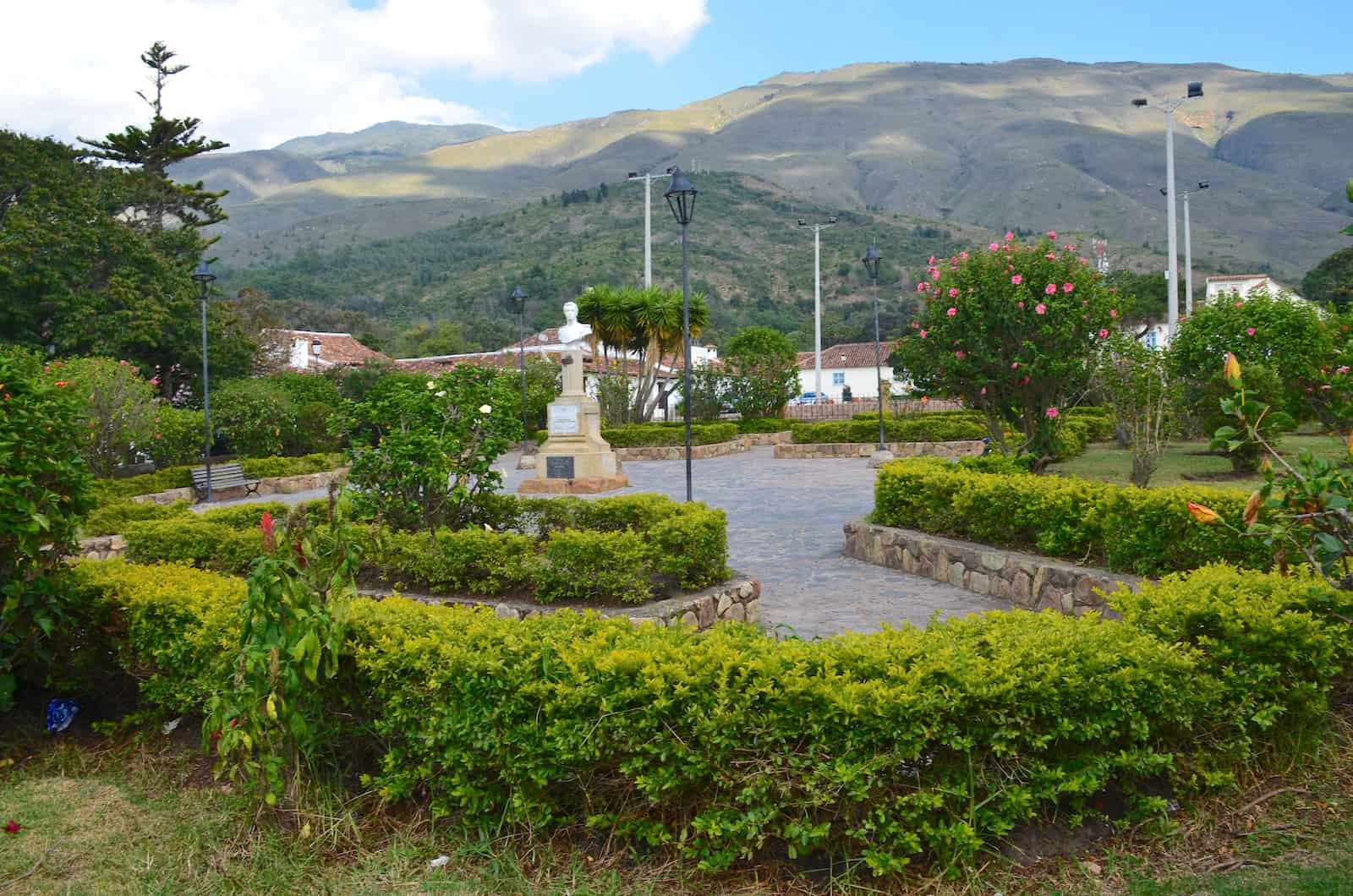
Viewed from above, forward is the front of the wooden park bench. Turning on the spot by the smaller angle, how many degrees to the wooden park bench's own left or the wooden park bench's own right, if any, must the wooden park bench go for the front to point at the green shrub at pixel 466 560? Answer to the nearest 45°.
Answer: approximately 45° to the wooden park bench's own right

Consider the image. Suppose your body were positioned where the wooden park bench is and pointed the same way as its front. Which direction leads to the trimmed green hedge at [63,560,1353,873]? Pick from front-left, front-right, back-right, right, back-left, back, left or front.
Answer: front-right

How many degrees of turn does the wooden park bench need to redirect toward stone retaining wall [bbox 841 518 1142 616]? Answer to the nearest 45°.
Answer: approximately 45° to its right

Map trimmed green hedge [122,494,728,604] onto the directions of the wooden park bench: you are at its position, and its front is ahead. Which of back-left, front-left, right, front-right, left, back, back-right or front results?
front-right

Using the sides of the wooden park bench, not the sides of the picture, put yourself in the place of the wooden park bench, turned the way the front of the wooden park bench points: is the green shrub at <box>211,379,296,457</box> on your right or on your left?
on your left

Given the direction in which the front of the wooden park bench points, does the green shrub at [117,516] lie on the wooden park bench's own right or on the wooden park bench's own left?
on the wooden park bench's own right

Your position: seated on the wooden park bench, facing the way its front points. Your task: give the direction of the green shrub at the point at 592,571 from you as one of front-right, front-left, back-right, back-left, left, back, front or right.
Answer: front-right

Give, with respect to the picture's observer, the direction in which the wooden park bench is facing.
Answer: facing the viewer and to the right of the viewer

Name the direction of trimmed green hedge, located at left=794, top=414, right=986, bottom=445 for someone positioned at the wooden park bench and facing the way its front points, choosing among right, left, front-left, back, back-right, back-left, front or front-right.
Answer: front-left

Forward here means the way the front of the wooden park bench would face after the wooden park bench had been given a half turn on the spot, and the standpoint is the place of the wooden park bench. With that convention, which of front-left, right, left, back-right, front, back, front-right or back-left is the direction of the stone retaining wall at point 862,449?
back-right

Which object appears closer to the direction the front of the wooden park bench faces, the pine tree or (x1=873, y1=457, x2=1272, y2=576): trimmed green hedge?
the trimmed green hedge

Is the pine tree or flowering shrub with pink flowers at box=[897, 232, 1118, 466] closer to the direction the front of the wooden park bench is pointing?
the flowering shrub with pink flowers

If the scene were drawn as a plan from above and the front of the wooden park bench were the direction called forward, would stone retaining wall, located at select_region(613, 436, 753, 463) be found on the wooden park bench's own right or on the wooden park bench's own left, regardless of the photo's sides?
on the wooden park bench's own left

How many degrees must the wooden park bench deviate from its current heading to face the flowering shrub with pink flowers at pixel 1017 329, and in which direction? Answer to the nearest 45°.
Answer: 0° — it already faces it
